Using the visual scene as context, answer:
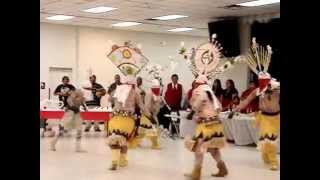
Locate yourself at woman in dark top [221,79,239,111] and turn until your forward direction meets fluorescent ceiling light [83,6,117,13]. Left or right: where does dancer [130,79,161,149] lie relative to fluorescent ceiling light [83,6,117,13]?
left

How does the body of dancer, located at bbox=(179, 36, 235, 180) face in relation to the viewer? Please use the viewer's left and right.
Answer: facing away from the viewer and to the left of the viewer

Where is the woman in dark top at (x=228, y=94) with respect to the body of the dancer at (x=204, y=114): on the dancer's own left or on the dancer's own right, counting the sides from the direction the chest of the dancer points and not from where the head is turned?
on the dancer's own right

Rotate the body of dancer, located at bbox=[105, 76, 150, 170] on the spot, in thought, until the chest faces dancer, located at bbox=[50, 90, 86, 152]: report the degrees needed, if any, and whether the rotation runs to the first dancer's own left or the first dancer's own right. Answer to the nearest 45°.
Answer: approximately 45° to the first dancer's own left

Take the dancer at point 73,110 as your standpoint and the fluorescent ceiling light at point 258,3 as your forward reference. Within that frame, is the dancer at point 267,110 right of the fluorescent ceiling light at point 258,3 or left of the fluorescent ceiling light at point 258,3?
right

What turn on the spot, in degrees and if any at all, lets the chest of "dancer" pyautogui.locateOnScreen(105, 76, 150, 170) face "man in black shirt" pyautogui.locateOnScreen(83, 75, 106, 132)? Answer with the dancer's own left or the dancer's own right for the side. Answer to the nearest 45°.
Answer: approximately 45° to the dancer's own left

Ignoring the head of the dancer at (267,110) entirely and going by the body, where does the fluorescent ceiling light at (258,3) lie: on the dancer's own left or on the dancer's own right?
on the dancer's own right

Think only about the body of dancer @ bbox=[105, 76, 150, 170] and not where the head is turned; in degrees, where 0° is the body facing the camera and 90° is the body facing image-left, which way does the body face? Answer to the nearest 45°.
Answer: approximately 225°
